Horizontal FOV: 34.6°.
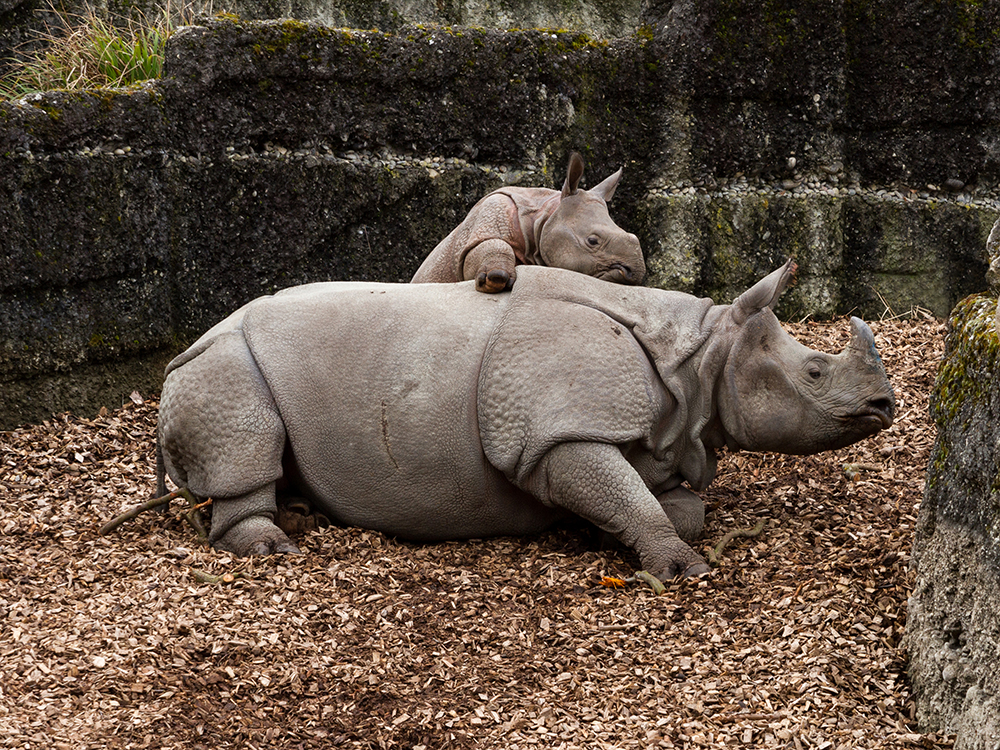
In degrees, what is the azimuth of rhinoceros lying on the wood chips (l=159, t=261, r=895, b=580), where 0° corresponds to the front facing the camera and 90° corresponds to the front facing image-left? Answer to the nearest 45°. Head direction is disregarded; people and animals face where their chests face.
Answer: approximately 270°

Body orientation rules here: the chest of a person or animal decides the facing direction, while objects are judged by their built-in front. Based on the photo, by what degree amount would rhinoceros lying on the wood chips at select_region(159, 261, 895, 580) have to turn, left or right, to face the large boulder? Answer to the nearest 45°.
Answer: approximately 45° to its right

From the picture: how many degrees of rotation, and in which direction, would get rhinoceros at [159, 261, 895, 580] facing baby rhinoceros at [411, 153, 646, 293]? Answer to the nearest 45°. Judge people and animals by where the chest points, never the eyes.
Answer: approximately 90° to its left

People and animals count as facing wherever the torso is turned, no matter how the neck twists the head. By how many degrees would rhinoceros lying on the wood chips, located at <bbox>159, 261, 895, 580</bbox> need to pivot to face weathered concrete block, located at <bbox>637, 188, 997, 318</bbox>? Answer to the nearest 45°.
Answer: approximately 45° to its left
